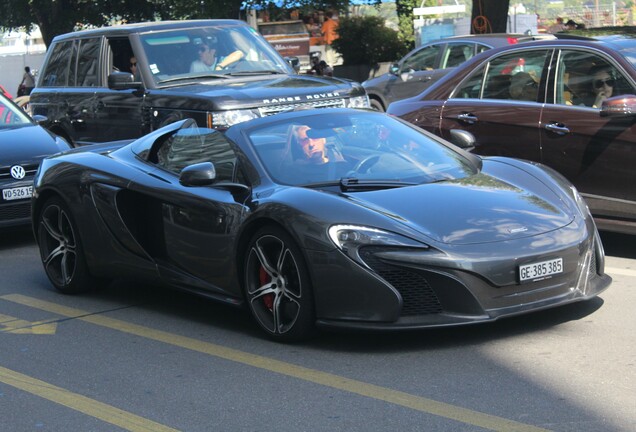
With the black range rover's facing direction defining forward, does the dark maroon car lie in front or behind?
in front

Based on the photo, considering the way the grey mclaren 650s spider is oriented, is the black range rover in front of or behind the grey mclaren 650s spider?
behind

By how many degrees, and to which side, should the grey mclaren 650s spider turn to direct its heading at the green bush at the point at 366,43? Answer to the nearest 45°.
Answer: approximately 135° to its left

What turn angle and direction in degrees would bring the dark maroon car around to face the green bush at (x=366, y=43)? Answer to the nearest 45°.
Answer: approximately 135° to its left

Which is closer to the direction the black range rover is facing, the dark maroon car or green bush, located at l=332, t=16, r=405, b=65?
the dark maroon car

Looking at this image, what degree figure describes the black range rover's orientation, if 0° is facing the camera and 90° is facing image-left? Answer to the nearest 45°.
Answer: approximately 315°

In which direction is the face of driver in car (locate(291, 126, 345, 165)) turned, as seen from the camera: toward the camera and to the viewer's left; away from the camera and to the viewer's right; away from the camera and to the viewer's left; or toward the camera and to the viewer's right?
toward the camera and to the viewer's right

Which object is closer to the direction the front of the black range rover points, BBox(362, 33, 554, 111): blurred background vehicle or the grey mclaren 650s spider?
the grey mclaren 650s spider
